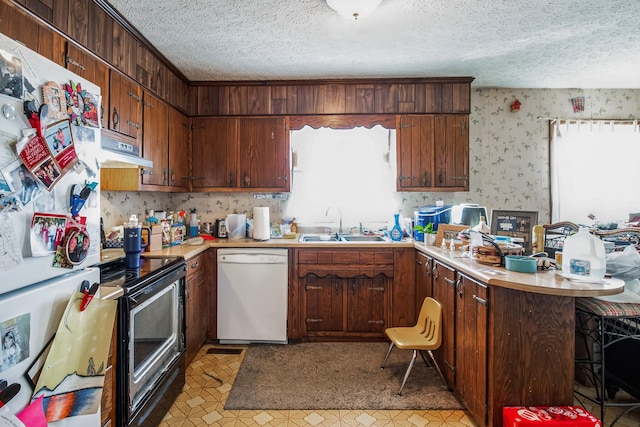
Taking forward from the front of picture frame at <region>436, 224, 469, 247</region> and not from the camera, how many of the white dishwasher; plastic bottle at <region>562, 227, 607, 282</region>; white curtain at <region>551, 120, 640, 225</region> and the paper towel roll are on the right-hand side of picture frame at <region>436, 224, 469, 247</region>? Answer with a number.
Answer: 2

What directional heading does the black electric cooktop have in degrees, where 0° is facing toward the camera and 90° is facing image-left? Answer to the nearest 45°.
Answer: approximately 315°

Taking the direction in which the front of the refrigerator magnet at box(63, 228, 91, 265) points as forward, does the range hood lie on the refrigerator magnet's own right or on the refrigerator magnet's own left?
on the refrigerator magnet's own left

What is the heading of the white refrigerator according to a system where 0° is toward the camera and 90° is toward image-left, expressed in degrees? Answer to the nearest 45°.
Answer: approximately 315°

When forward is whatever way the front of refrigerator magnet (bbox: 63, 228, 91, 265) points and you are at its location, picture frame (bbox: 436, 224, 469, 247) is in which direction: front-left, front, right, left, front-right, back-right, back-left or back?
front-left

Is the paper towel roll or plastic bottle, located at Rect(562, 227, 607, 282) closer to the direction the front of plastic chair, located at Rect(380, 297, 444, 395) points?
the paper towel roll

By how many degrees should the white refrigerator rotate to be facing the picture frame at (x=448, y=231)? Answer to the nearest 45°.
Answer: approximately 45° to its left

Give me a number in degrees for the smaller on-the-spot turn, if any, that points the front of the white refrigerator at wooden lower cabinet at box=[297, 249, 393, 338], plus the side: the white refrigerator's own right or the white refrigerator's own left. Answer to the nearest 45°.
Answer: approximately 90° to the white refrigerator's own left

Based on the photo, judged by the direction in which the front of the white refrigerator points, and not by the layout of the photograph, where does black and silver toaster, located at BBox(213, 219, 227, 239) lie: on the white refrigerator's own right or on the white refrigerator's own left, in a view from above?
on the white refrigerator's own left

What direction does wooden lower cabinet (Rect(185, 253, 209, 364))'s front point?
to the viewer's right
